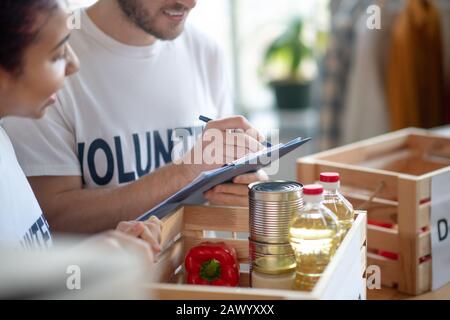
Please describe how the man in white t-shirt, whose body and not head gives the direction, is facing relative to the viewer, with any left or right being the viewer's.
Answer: facing the viewer and to the right of the viewer

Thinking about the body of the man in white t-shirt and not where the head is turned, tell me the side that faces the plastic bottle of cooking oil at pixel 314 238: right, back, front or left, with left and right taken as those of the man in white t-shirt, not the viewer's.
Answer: front

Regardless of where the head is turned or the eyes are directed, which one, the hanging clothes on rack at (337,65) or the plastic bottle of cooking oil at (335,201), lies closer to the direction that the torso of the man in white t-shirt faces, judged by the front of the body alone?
the plastic bottle of cooking oil

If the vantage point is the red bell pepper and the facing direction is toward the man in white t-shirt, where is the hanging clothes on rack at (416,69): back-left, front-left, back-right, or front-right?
front-right

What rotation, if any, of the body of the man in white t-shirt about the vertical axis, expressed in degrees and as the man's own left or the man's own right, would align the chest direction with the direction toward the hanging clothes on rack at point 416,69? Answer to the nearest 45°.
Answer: approximately 90° to the man's own left

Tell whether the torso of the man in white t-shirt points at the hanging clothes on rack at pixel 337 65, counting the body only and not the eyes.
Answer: no

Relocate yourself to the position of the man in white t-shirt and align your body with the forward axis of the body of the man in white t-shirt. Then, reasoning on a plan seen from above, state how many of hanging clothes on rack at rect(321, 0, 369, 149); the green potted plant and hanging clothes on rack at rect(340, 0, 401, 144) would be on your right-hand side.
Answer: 0

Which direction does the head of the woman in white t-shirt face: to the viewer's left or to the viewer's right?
to the viewer's right
